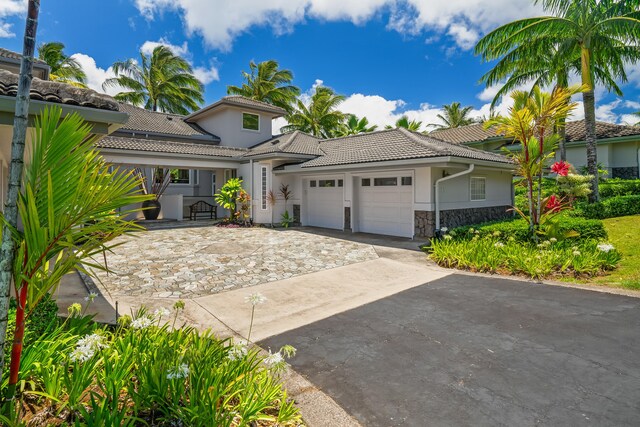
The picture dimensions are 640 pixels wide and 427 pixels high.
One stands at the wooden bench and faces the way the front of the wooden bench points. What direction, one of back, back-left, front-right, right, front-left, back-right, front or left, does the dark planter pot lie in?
right

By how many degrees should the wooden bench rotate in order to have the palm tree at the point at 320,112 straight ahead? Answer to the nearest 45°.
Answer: approximately 135° to its left

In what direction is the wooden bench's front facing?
toward the camera

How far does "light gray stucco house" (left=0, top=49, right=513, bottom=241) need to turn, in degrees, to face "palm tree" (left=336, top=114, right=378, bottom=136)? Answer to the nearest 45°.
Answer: approximately 135° to its right

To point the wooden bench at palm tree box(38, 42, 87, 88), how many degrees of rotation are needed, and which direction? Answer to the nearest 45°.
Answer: approximately 135° to its right

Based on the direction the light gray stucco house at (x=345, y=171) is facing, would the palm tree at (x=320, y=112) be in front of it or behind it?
behind

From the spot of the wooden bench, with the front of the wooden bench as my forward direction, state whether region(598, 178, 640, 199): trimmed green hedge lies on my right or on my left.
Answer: on my left

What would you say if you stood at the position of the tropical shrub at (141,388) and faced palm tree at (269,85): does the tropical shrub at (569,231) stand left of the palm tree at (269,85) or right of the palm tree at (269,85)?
right

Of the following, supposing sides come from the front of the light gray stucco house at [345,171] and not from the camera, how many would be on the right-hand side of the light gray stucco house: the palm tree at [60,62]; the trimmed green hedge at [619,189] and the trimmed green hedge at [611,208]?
1

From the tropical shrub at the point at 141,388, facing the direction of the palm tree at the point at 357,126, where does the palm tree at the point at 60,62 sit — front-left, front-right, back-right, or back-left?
front-left

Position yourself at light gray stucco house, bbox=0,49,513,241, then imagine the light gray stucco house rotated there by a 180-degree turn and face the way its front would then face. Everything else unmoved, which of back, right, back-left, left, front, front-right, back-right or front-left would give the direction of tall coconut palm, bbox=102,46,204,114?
left

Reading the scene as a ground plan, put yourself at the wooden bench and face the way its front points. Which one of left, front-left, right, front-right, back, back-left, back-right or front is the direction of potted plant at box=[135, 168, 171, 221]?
right

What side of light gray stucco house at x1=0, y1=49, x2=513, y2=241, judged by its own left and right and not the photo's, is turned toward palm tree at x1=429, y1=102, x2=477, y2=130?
back

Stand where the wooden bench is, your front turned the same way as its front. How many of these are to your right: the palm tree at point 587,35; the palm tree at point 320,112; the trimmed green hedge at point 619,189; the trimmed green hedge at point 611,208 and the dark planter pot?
1

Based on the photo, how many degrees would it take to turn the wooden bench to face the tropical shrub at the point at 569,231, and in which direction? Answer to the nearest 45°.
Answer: approximately 45° to its left

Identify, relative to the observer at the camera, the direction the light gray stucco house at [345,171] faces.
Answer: facing the viewer and to the left of the viewer

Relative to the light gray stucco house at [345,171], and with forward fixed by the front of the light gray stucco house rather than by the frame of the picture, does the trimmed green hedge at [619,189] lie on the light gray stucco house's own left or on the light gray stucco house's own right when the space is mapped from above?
on the light gray stucco house's own left
